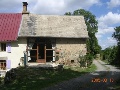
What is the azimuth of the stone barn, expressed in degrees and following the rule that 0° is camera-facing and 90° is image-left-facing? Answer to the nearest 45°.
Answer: approximately 0°
